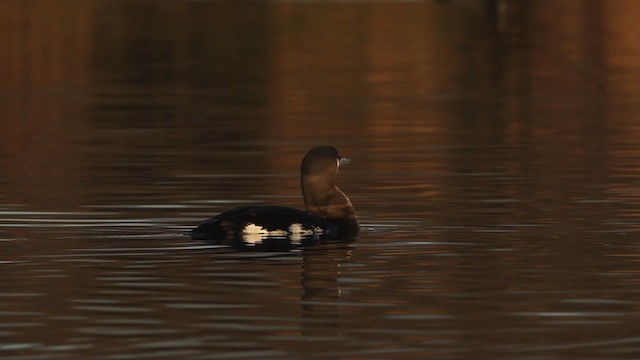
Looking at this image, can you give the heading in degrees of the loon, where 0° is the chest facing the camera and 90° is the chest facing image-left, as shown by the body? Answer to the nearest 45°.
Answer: approximately 270°
